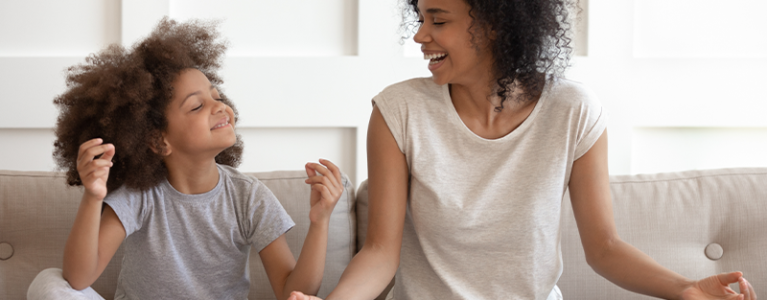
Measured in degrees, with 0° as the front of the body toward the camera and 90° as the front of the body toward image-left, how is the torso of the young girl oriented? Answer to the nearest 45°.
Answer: approximately 0°

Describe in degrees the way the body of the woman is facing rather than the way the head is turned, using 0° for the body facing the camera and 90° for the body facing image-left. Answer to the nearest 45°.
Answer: approximately 0°

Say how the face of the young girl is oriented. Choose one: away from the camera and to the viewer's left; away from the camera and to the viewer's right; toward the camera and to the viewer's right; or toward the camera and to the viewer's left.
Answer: toward the camera and to the viewer's right

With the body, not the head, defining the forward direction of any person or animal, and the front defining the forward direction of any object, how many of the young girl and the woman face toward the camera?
2
